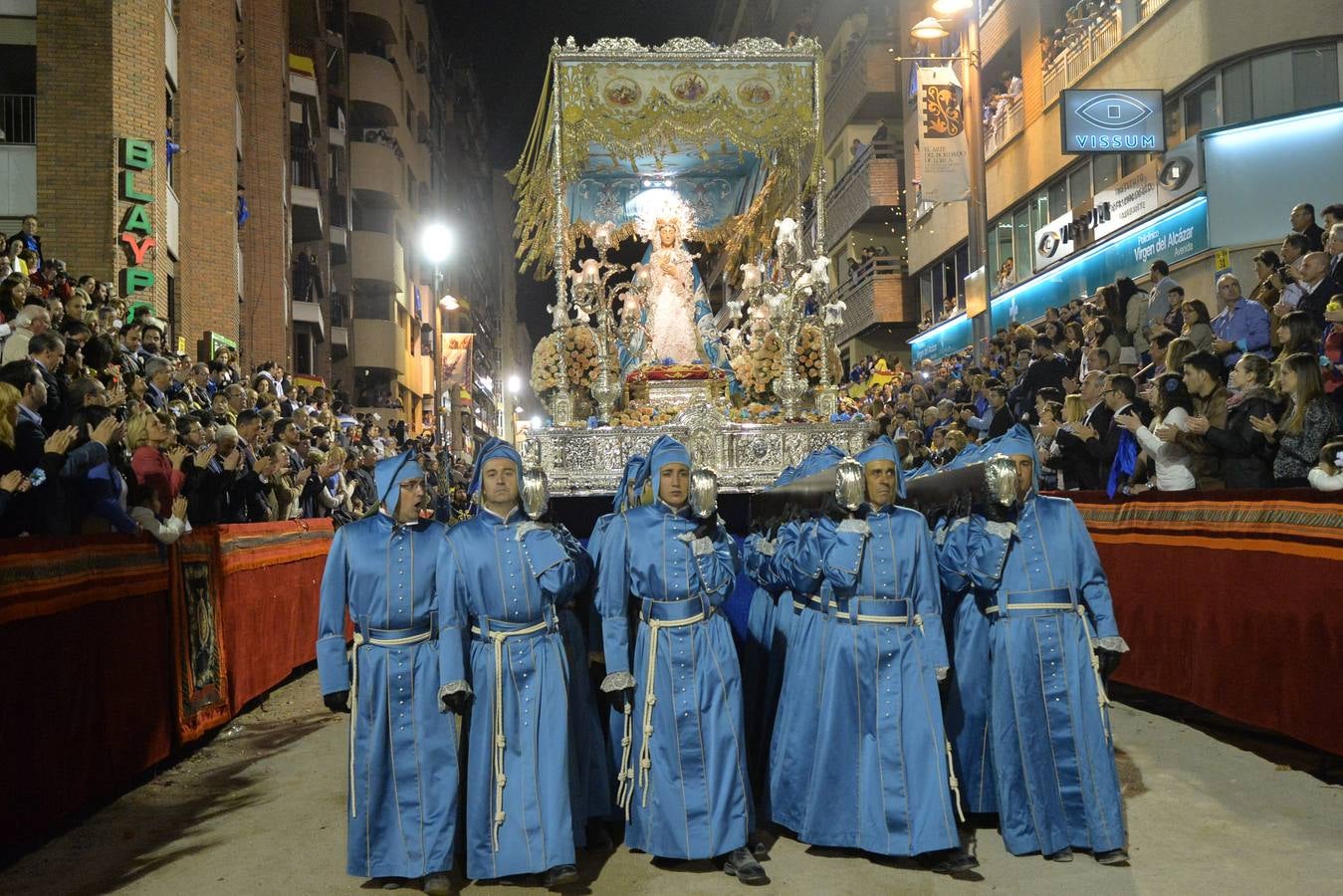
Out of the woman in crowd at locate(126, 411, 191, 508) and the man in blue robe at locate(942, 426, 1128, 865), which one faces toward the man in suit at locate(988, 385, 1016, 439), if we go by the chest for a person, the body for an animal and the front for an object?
the woman in crowd

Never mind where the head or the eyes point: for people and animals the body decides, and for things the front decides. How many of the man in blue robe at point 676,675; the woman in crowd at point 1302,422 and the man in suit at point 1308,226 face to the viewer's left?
2

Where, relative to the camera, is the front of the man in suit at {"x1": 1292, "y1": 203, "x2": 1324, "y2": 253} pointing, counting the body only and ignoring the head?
to the viewer's left

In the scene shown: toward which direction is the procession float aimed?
toward the camera

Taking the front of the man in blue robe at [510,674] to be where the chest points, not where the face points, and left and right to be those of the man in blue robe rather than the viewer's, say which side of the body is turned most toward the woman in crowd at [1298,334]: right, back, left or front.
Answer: left

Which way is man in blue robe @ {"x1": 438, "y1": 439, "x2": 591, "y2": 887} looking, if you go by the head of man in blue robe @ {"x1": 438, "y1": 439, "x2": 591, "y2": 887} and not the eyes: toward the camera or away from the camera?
toward the camera

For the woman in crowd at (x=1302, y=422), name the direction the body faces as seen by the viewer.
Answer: to the viewer's left

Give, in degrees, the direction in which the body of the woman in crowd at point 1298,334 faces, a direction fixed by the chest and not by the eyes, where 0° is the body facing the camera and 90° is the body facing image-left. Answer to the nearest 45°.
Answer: approximately 90°

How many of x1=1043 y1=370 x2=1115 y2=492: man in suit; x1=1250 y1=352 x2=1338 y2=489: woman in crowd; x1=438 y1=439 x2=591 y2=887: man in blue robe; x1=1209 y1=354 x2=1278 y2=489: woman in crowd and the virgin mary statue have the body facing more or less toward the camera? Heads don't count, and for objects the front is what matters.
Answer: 2

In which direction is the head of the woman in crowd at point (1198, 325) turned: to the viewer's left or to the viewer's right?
to the viewer's left

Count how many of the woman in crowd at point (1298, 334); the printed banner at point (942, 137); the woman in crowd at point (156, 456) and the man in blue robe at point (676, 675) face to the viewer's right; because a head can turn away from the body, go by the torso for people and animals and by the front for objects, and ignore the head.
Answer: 1

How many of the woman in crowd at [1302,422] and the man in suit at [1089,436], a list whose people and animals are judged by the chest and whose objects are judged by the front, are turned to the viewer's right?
0

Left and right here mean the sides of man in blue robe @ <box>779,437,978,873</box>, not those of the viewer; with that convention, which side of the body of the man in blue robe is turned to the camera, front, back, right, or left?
front

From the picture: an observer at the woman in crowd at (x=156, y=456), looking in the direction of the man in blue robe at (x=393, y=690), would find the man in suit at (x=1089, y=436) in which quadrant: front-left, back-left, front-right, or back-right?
front-left

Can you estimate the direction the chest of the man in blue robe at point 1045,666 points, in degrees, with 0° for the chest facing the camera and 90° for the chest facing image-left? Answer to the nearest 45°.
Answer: approximately 0°

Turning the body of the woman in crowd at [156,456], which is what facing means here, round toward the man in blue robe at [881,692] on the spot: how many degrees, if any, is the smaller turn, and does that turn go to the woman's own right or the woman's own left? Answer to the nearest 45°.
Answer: approximately 45° to the woman's own right

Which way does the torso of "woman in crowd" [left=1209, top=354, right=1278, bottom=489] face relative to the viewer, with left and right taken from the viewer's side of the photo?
facing to the left of the viewer
